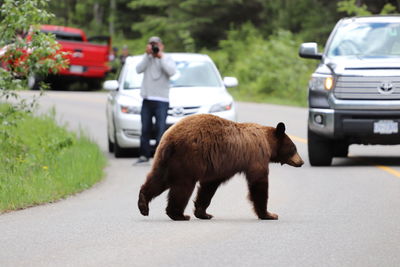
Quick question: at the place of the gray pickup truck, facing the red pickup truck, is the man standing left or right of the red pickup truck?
left

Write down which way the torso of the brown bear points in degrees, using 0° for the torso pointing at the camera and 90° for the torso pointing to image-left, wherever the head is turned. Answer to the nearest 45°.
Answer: approximately 270°

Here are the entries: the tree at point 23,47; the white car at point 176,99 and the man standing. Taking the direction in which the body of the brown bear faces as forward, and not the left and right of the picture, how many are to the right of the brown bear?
0

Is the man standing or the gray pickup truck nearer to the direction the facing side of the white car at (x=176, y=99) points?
the man standing

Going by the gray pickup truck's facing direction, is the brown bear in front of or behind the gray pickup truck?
in front

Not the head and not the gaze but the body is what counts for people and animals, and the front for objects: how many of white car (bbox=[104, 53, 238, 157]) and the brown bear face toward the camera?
1

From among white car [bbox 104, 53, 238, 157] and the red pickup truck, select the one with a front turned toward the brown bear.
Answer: the white car

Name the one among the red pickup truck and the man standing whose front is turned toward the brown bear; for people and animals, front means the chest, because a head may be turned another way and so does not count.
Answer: the man standing

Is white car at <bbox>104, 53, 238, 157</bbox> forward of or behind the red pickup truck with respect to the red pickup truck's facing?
behind

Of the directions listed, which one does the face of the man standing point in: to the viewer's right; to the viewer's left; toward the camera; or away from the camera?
toward the camera

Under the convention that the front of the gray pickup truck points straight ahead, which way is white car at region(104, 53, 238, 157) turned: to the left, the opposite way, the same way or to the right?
the same way

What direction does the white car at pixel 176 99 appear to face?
toward the camera

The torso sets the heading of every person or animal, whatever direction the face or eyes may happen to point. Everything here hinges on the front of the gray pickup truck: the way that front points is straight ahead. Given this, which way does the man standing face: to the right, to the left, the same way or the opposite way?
the same way

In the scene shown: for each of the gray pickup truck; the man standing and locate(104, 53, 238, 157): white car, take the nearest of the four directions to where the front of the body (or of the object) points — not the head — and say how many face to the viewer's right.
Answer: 0

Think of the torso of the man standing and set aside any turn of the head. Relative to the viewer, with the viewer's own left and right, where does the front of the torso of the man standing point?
facing the viewer

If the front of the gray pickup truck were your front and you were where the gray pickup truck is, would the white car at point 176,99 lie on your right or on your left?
on your right

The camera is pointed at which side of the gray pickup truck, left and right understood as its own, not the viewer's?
front

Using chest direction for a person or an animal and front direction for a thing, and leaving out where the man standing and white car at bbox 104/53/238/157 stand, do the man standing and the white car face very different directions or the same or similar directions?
same or similar directions

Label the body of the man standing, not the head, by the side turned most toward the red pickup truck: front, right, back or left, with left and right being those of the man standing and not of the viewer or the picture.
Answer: back
